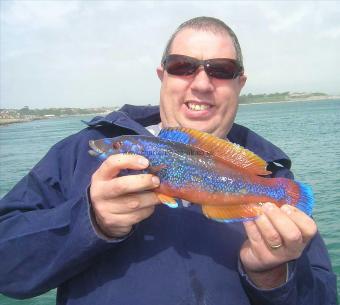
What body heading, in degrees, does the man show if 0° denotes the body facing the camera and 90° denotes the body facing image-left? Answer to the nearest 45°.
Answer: approximately 0°
